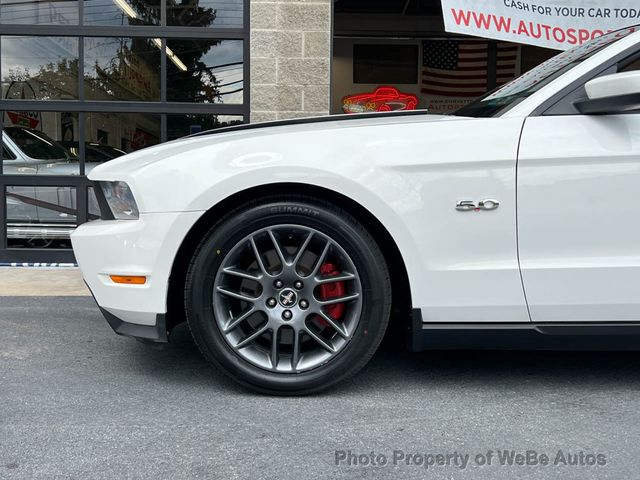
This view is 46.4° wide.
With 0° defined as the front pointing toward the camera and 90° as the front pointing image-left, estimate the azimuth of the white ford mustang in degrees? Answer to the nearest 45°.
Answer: approximately 90°

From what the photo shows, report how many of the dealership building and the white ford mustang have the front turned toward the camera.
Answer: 1

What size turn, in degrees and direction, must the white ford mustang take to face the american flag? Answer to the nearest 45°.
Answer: approximately 90° to its right

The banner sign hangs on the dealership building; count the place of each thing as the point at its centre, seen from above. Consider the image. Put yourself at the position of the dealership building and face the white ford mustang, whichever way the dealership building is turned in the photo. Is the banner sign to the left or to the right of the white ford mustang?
left

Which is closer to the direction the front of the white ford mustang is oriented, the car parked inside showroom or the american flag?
the car parked inside showroom

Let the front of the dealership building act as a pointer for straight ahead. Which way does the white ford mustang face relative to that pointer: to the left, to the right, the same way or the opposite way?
to the right

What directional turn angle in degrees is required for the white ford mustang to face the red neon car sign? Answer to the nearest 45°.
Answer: approximately 90° to its right
